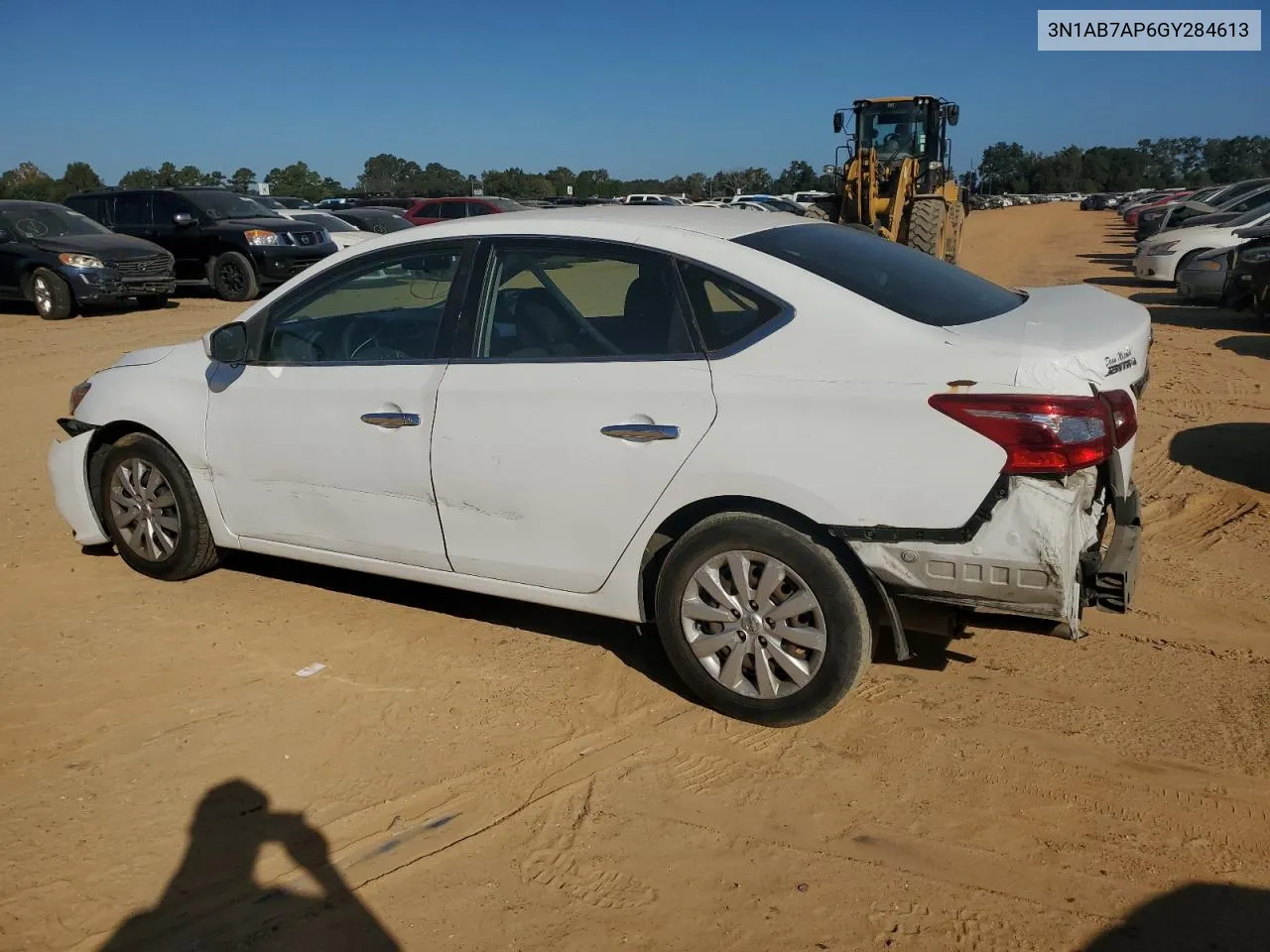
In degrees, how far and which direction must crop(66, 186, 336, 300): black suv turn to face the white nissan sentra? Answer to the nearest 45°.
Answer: approximately 45° to its right

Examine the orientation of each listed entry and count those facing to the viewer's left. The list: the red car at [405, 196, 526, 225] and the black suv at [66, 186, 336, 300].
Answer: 0

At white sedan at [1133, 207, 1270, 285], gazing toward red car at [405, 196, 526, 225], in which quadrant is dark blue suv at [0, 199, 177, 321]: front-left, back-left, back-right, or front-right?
front-left

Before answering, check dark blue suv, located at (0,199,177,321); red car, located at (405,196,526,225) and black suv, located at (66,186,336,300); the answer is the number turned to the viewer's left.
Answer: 0

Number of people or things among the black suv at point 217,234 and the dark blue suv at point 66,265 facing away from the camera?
0

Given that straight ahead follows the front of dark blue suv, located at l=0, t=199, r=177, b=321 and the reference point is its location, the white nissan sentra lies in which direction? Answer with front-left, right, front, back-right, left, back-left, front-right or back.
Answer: front-right

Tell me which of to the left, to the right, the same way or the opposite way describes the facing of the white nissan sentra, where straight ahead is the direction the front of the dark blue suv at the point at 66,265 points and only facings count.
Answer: the opposite way

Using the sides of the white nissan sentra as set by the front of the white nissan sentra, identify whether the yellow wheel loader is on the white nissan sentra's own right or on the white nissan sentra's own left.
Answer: on the white nissan sentra's own right

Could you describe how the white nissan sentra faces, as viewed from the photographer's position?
facing away from the viewer and to the left of the viewer

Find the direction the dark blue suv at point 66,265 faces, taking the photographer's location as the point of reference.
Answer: facing the viewer and to the right of the viewer

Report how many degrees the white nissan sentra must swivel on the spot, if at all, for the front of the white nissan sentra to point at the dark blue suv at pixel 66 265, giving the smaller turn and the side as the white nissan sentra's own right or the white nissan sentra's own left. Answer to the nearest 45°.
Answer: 0° — it already faces it

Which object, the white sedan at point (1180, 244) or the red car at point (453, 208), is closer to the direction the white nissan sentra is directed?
the red car
